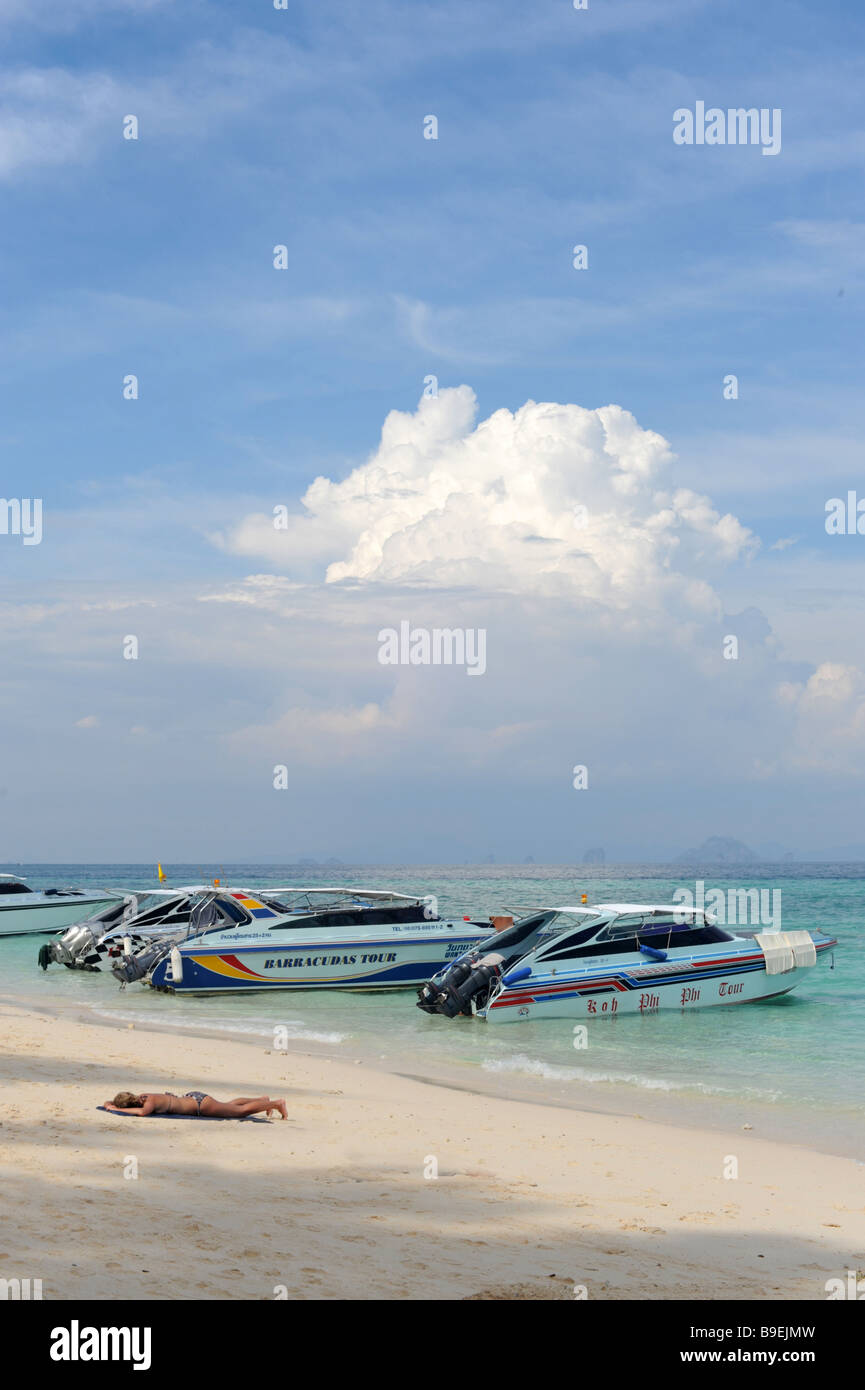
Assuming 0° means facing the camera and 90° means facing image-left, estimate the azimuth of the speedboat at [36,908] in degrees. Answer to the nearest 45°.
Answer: approximately 270°

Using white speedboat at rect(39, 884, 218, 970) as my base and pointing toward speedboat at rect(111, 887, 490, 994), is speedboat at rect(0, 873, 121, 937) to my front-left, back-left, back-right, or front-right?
back-left

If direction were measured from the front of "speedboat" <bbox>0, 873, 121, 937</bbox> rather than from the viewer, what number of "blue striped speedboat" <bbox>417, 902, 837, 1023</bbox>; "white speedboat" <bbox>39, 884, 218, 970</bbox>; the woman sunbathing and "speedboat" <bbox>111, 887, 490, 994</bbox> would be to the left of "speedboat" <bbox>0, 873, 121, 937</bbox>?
0

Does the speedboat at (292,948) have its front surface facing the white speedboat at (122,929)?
no

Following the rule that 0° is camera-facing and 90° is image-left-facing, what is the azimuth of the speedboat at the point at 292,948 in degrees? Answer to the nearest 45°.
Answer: approximately 270°

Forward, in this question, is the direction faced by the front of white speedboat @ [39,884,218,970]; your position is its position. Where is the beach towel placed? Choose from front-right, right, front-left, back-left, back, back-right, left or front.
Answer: back-right

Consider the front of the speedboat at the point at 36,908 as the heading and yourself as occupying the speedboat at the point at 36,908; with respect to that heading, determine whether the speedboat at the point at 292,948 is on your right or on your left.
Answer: on your right

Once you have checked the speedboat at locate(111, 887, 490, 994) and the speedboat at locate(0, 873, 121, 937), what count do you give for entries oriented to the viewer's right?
2

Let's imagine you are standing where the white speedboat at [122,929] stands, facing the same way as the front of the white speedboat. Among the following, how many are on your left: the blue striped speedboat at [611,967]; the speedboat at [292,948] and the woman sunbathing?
0

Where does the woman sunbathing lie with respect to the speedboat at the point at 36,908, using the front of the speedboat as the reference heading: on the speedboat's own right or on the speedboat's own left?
on the speedboat's own right

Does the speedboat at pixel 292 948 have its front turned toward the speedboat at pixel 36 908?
no

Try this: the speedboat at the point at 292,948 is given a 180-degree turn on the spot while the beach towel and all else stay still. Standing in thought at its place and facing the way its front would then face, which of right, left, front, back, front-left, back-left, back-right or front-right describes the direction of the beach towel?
left

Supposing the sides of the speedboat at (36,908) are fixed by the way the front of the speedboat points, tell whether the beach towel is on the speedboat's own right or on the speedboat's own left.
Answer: on the speedboat's own right
